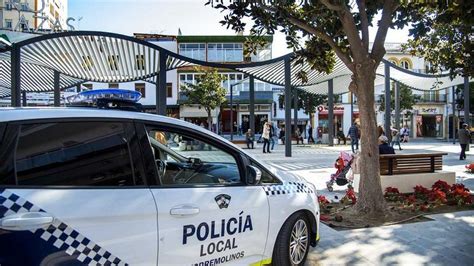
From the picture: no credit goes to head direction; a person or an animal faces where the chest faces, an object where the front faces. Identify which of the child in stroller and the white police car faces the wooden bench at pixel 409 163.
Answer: the white police car

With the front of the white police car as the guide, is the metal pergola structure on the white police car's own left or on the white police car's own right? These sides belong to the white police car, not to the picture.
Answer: on the white police car's own left

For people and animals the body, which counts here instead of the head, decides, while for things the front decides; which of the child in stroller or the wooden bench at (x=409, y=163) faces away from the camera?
the wooden bench

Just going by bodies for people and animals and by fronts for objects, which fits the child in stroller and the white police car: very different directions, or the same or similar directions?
very different directions

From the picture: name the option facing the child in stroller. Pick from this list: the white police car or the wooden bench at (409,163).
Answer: the white police car

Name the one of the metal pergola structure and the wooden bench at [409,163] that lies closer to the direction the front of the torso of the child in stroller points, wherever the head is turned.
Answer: the metal pergola structure

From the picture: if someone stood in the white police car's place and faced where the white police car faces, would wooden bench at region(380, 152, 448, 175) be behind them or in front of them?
in front

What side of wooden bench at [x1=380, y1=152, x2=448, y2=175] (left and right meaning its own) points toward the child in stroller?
left

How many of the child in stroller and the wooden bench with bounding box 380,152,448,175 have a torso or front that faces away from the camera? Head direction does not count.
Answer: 1

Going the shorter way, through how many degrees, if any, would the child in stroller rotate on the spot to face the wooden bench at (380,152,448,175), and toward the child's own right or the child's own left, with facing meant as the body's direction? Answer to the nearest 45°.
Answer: approximately 135° to the child's own left

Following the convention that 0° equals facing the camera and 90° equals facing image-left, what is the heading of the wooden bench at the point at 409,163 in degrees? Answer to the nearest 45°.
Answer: approximately 180°

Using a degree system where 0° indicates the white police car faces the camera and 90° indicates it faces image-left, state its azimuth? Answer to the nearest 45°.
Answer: approximately 225°

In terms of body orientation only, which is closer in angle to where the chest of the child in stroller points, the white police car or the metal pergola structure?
the white police car

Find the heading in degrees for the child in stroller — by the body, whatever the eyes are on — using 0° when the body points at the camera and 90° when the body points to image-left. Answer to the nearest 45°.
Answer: approximately 45°
